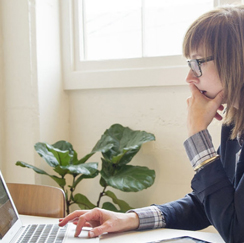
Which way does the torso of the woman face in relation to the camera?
to the viewer's left

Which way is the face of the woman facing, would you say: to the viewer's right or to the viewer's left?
to the viewer's left

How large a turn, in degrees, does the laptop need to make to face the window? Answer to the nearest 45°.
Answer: approximately 45° to its left

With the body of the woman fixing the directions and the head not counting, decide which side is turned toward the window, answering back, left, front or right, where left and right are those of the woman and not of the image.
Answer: right

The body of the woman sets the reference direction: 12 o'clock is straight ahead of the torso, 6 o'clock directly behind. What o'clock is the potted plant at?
The potted plant is roughly at 2 o'clock from the woman.

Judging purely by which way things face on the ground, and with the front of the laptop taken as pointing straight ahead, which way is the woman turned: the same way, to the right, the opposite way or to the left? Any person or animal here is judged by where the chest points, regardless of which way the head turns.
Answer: the opposite way

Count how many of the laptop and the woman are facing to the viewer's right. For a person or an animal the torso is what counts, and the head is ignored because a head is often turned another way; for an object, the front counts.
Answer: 1

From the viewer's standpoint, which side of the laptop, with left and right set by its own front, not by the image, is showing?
right

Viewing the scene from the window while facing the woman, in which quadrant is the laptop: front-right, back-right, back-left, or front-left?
front-right
